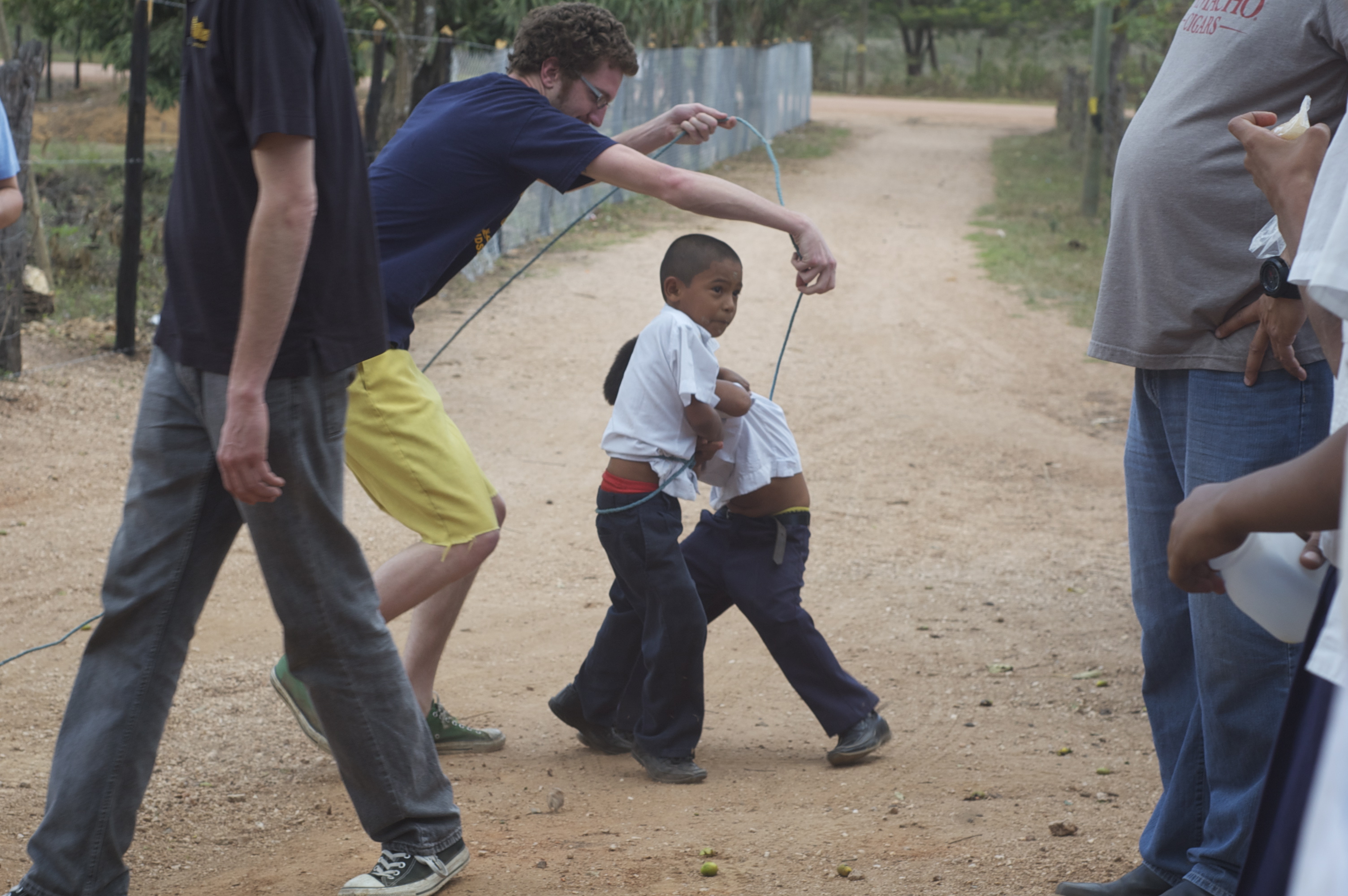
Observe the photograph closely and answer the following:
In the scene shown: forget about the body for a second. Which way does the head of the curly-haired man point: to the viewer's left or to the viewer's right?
to the viewer's right

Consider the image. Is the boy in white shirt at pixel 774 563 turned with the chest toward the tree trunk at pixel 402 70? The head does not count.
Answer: no

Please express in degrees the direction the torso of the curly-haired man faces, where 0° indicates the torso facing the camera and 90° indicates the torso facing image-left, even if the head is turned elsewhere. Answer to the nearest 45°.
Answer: approximately 270°

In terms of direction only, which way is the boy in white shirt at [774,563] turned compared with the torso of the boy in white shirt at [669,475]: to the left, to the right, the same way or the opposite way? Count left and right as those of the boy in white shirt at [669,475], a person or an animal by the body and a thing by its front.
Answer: the opposite way

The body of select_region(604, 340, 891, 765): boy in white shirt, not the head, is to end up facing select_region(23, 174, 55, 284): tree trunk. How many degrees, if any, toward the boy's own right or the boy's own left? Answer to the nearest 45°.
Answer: approximately 45° to the boy's own right

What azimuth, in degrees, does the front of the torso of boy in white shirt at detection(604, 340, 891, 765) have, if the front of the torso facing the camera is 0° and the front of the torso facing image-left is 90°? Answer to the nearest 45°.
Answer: approximately 90°
